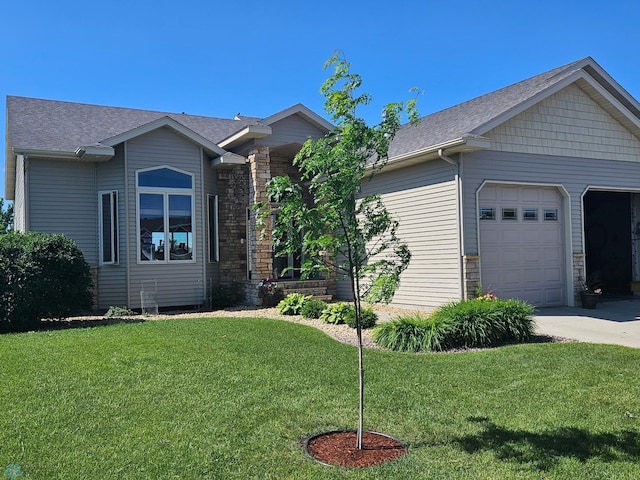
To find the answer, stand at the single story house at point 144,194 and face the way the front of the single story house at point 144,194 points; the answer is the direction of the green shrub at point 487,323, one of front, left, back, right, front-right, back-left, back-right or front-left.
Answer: front-left

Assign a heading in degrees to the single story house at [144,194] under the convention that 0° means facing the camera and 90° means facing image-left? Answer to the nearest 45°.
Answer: approximately 0°

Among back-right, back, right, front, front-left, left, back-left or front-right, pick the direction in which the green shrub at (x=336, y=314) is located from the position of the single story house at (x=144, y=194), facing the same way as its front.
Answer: front-left

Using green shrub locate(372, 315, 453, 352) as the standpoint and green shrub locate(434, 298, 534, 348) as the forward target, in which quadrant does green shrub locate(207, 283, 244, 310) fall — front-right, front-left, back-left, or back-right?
back-left

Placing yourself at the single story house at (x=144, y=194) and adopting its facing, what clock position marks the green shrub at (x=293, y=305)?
The green shrub is roughly at 10 o'clock from the single story house.

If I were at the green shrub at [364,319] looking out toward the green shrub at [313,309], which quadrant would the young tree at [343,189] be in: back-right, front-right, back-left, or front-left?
back-left

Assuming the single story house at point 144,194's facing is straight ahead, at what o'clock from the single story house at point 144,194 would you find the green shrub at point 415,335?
The green shrub is roughly at 11 o'clock from the single story house.
